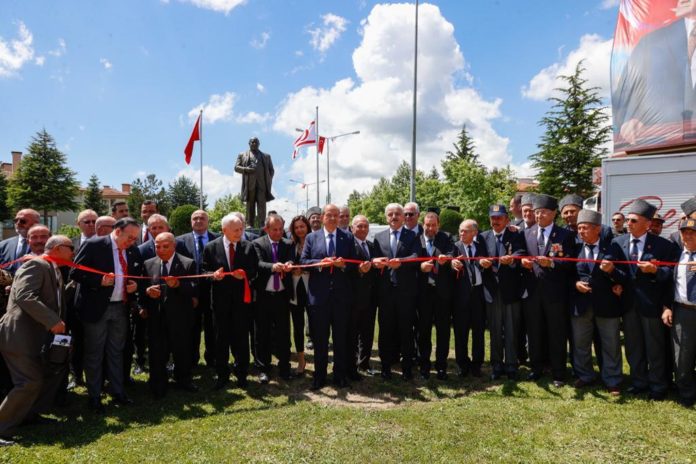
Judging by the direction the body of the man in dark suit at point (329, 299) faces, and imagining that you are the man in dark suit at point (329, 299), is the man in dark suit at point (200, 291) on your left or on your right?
on your right

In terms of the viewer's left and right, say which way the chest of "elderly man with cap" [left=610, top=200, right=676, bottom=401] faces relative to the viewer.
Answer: facing the viewer and to the left of the viewer

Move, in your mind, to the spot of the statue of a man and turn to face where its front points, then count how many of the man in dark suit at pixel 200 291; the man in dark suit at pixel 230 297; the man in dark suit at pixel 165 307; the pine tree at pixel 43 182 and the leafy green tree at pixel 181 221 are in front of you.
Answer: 3

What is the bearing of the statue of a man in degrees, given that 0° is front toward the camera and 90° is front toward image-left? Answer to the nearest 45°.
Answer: approximately 0°

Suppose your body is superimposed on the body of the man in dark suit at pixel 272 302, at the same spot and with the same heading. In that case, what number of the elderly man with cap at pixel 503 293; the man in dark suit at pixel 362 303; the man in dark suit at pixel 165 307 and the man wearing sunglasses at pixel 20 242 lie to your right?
2

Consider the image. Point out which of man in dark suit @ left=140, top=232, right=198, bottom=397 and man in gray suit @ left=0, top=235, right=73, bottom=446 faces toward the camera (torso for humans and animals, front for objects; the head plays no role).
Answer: the man in dark suit

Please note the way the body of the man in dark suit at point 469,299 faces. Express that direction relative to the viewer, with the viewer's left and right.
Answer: facing the viewer

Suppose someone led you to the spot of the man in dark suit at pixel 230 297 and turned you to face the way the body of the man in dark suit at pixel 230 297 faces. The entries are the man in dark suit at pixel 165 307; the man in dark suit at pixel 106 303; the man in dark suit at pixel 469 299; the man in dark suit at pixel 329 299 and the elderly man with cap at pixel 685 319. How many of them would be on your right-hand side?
2

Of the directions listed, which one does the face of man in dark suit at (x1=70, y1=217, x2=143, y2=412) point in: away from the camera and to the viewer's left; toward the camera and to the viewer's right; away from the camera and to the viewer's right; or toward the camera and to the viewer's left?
toward the camera and to the viewer's right

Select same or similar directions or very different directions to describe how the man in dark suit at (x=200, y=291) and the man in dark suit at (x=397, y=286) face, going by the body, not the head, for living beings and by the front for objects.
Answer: same or similar directions

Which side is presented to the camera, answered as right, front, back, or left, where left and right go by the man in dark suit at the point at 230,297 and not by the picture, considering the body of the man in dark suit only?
front

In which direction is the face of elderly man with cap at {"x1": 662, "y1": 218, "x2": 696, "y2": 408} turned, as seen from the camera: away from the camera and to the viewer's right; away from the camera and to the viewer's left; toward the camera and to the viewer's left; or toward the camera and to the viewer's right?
toward the camera and to the viewer's left

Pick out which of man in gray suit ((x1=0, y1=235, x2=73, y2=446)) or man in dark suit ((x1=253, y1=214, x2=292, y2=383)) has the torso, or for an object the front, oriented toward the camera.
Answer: the man in dark suit

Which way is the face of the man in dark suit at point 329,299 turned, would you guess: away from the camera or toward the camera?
toward the camera

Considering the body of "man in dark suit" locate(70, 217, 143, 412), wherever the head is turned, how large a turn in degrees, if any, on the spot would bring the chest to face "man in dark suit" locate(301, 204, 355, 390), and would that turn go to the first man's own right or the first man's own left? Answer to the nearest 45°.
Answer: approximately 45° to the first man's own left

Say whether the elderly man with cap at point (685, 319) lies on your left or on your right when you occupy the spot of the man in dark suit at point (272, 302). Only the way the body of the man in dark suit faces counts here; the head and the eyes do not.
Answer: on your left

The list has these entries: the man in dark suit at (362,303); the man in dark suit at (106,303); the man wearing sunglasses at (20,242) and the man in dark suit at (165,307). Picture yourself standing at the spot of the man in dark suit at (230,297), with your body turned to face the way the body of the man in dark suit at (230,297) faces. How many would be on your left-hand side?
1

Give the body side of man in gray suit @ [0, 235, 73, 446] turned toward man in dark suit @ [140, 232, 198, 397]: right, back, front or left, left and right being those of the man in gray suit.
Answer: front

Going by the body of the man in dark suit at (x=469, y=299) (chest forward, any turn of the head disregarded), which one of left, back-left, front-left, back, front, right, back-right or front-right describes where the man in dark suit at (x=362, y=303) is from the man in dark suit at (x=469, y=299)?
right

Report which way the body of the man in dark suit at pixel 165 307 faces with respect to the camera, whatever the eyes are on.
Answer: toward the camera
